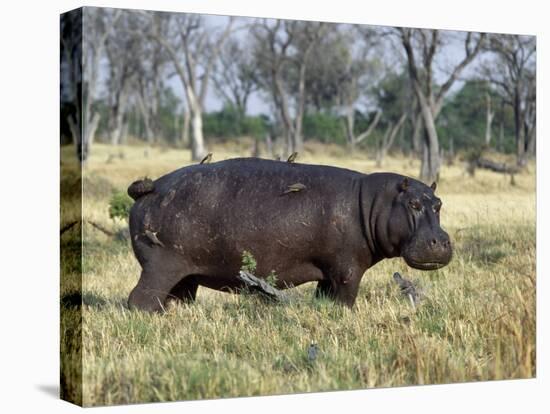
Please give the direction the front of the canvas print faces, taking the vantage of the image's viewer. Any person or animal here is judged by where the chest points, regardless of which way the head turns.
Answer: facing the viewer and to the right of the viewer
